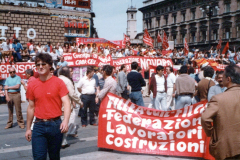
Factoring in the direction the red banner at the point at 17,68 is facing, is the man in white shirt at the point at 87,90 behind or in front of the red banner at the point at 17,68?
in front

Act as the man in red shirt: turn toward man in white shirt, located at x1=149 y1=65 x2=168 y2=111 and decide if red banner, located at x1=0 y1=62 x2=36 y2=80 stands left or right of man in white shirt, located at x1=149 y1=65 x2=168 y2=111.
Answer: left

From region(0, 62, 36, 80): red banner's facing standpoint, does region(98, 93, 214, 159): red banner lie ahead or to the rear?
ahead

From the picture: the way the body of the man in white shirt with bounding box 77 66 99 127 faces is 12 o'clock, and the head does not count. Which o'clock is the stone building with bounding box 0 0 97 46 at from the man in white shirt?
The stone building is roughly at 7 o'clock from the man in white shirt.

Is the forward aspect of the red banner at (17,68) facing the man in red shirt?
yes

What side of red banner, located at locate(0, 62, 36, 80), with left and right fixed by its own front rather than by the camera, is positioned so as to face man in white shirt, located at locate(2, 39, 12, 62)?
back

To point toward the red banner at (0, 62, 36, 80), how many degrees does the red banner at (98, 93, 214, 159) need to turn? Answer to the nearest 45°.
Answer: approximately 135° to its right

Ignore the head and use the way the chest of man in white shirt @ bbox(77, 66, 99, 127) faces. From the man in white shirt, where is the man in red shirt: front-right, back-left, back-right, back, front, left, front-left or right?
front-right

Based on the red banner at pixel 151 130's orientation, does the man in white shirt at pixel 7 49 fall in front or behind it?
behind

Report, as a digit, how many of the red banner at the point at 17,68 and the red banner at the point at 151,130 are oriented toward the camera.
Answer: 2

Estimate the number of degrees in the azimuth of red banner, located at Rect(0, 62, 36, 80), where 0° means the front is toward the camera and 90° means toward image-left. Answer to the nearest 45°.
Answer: approximately 0°

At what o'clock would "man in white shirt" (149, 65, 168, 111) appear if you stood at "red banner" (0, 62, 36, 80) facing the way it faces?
The man in white shirt is roughly at 11 o'clock from the red banner.
